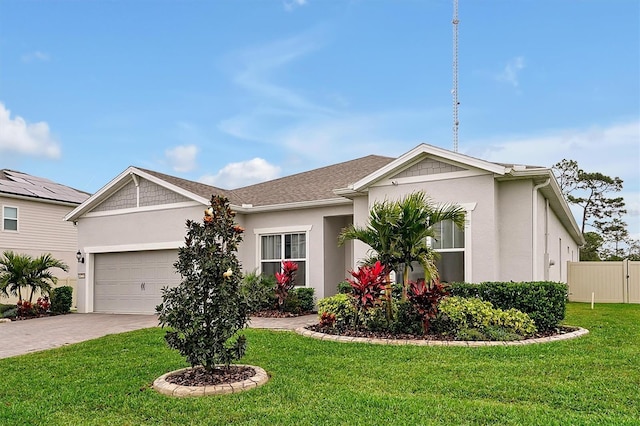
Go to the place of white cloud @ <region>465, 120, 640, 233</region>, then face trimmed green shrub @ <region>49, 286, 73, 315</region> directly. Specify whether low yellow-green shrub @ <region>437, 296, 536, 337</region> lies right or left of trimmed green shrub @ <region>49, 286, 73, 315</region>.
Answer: left

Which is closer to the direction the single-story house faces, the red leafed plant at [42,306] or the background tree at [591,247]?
the red leafed plant

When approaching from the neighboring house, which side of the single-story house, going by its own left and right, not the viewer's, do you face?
right

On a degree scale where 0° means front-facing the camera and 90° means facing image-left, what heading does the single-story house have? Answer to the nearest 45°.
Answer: approximately 45°

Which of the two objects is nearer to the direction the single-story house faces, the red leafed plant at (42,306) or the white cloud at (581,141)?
the red leafed plant

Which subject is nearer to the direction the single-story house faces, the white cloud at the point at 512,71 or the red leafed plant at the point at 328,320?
the red leafed plant

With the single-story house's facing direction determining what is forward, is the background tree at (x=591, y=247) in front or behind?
behind

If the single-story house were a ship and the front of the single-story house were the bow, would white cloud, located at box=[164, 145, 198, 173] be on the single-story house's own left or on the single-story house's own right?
on the single-story house's own right

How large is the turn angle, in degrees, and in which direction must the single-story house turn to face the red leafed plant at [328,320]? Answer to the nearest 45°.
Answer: approximately 45° to its left

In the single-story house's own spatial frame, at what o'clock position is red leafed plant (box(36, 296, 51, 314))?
The red leafed plant is roughly at 2 o'clock from the single-story house.

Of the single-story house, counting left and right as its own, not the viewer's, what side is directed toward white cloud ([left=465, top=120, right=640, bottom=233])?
back
